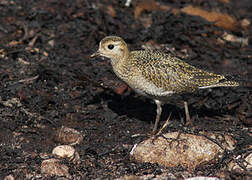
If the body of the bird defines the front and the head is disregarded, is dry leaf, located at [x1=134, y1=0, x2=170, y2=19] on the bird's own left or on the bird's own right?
on the bird's own right

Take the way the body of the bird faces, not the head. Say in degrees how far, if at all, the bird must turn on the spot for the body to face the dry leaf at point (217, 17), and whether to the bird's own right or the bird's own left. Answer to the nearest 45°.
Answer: approximately 90° to the bird's own right

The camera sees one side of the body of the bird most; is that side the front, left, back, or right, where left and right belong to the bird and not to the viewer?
left

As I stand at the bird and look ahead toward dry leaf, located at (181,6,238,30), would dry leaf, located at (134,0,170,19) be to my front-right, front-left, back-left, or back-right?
front-left

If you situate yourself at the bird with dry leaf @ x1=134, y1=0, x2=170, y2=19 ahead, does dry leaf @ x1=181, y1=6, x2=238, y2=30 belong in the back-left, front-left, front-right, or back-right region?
front-right
